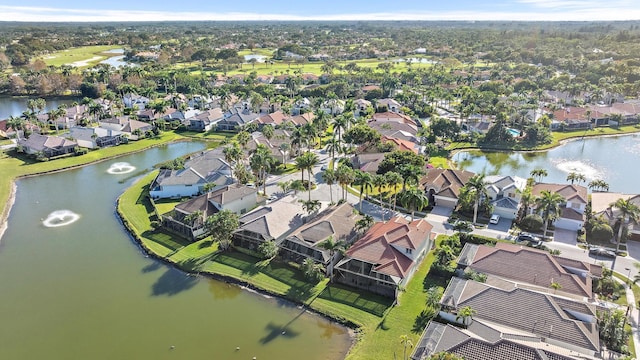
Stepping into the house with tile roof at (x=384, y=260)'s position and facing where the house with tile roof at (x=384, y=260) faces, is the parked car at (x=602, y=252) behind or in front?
in front

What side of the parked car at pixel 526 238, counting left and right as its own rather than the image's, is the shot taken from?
right

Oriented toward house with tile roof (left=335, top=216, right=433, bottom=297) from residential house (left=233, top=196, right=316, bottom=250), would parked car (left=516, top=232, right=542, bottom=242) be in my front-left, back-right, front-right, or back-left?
front-left

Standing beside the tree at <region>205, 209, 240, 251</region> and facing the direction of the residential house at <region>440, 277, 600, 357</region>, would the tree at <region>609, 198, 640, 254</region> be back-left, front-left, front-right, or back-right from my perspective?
front-left

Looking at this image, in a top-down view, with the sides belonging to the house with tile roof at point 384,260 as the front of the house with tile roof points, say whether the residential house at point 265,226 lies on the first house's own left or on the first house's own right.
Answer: on the first house's own left

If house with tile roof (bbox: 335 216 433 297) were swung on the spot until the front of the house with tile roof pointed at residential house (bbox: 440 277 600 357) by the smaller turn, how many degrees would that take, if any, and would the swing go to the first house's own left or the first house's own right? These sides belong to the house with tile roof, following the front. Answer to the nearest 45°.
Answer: approximately 90° to the first house's own right

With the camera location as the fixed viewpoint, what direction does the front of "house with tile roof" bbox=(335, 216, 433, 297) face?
facing away from the viewer and to the right of the viewer
